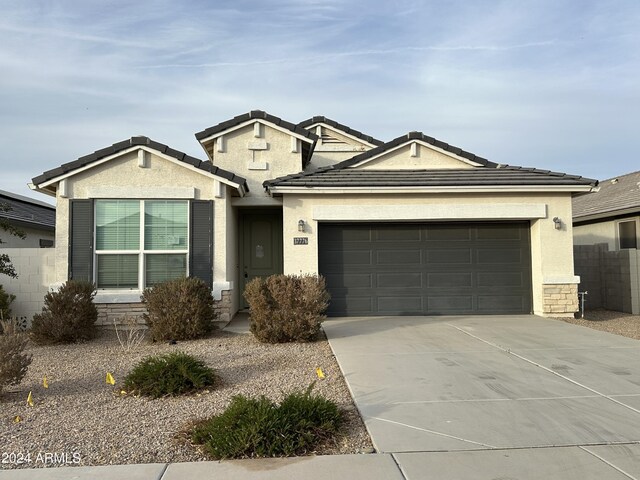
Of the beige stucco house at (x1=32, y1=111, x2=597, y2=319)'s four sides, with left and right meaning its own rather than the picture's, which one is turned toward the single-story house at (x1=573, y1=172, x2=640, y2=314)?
left

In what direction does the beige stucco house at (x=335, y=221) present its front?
toward the camera

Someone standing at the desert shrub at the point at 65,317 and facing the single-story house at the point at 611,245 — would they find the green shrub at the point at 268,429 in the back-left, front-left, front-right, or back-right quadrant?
front-right

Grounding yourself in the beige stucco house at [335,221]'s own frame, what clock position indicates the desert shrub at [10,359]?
The desert shrub is roughly at 1 o'clock from the beige stucco house.

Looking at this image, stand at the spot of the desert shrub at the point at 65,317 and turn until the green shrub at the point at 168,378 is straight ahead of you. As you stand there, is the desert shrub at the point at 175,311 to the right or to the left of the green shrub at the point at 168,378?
left

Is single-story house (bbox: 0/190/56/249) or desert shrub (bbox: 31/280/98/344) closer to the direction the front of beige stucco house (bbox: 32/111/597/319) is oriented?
the desert shrub

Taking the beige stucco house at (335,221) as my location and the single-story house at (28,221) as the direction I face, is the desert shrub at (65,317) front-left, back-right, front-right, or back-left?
front-left

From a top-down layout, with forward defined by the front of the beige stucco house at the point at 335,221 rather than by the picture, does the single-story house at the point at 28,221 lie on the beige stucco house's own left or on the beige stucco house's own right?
on the beige stucco house's own right

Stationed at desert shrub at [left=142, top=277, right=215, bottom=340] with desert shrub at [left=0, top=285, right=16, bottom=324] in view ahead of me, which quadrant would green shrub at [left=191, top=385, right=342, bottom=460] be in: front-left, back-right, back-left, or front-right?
back-left

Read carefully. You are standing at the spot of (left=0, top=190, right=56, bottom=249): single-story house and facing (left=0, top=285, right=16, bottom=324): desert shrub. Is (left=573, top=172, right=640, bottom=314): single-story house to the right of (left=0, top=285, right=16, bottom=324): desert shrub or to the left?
left

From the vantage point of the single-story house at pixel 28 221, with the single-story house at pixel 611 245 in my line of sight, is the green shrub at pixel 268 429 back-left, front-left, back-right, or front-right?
front-right

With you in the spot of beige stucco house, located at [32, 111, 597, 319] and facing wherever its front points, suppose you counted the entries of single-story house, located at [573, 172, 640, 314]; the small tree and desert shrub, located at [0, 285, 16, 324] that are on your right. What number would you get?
2

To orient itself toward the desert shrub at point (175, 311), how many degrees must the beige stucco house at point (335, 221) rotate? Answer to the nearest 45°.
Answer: approximately 45° to its right

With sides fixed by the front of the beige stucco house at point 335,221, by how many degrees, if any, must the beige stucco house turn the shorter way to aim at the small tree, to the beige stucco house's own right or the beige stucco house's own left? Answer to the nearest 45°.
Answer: approximately 90° to the beige stucco house's own right

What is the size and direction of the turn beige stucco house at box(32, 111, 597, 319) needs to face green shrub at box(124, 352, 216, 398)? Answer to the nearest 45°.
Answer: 0° — it already faces it

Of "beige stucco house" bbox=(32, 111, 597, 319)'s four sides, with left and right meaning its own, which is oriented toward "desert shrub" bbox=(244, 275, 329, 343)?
front

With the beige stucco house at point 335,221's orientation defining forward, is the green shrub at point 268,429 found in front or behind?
in front

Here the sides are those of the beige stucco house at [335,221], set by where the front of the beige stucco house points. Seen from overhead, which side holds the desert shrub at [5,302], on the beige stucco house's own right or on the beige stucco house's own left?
on the beige stucco house's own right
